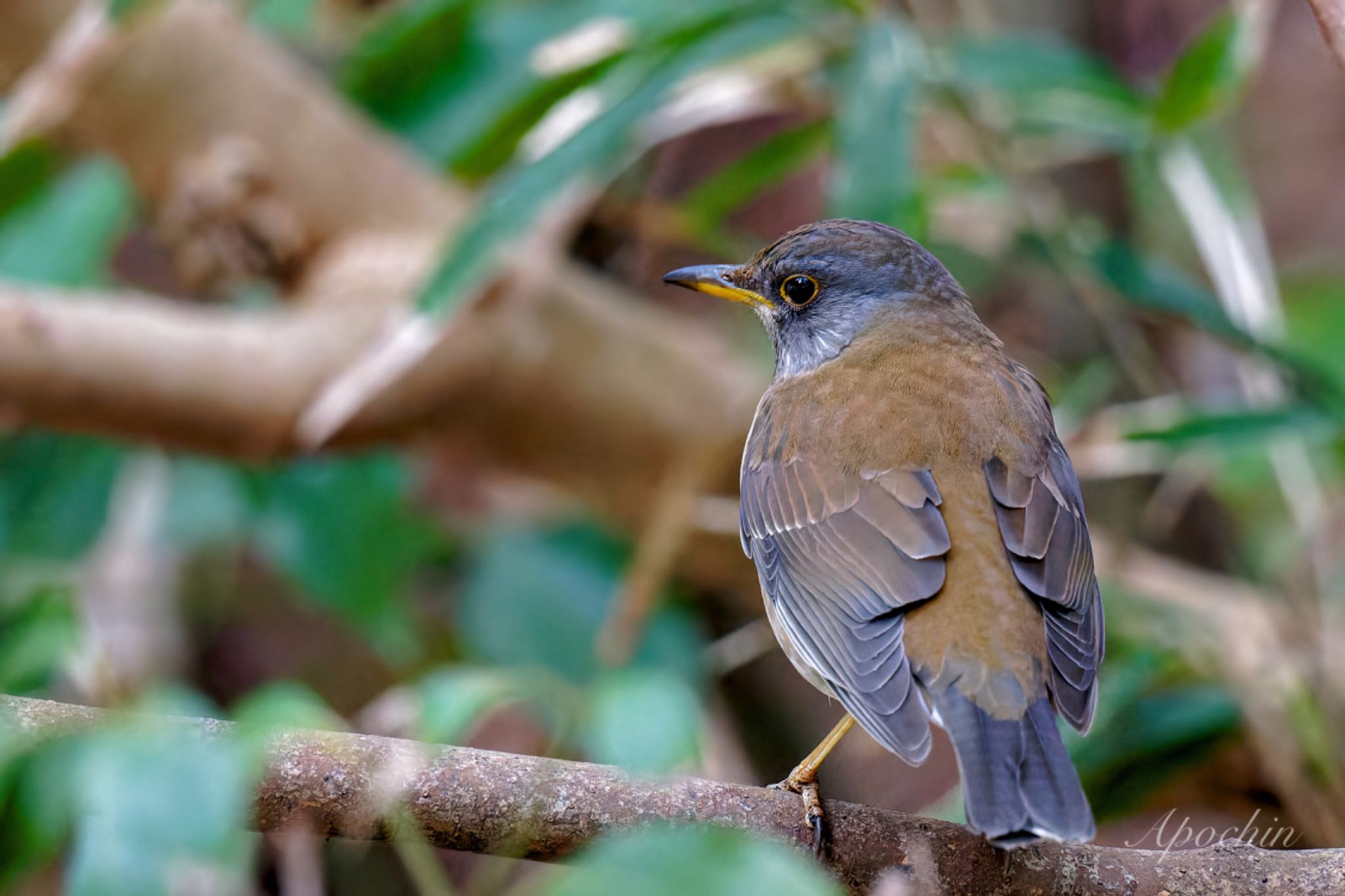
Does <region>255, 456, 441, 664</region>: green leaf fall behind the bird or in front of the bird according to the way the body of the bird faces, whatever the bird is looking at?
in front

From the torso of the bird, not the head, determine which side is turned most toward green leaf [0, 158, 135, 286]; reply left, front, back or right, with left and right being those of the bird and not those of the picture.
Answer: front

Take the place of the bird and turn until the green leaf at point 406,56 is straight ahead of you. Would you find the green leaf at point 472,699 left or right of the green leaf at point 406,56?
left

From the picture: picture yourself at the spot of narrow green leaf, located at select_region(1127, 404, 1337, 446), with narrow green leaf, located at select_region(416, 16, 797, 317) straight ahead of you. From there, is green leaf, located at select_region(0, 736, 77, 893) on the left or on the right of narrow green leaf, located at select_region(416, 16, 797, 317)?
left

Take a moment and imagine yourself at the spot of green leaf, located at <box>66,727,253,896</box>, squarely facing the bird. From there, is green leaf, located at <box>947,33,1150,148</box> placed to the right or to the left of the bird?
left

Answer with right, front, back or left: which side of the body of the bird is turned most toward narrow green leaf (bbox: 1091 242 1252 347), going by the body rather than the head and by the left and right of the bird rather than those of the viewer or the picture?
right

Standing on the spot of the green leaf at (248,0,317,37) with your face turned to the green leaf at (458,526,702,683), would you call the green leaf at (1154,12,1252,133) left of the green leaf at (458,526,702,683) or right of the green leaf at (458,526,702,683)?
left

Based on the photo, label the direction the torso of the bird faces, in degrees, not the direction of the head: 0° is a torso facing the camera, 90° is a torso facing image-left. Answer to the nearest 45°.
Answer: approximately 135°

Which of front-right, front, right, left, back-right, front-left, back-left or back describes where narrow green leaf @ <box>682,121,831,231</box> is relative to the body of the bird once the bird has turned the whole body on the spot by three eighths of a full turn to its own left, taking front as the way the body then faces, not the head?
back

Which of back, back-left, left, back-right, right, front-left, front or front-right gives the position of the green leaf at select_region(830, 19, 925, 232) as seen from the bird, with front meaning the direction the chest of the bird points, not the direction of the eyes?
front-right
